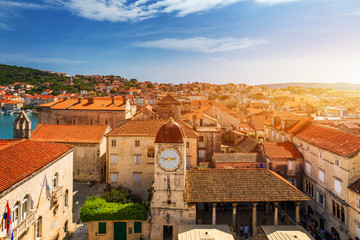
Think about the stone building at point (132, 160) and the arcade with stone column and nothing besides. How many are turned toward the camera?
2

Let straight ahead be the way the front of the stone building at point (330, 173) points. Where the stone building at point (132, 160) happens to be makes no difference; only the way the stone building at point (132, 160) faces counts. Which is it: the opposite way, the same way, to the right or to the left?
to the left

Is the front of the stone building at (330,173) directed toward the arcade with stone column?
yes

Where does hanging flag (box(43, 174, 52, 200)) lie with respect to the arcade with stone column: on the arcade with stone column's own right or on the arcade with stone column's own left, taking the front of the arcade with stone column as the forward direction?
on the arcade with stone column's own right

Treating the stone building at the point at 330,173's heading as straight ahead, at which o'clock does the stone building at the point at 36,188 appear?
the stone building at the point at 36,188 is roughly at 12 o'clock from the stone building at the point at 330,173.

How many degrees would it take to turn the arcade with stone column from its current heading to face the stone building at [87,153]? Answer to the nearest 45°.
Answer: approximately 135° to its right

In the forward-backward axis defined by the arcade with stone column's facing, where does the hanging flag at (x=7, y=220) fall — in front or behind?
in front

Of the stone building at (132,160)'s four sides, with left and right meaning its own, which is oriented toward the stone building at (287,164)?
left

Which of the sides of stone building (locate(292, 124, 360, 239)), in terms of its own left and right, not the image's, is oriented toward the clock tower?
front

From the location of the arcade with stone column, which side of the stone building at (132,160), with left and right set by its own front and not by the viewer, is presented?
front
